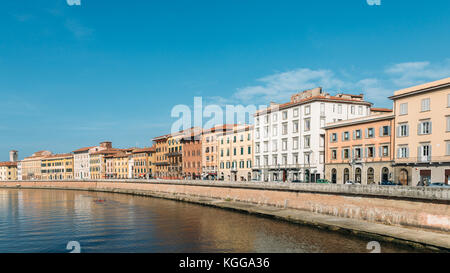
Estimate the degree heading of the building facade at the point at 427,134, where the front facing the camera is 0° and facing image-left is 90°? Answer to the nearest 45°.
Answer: approximately 45°

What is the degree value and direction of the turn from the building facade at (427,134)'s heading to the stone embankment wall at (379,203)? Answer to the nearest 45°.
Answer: approximately 45° to its left
